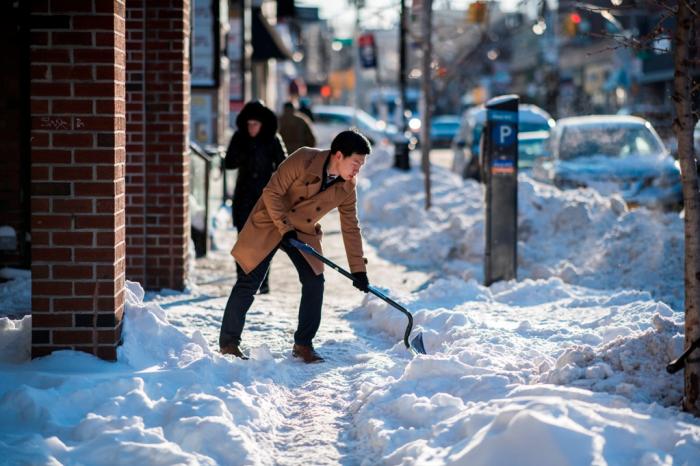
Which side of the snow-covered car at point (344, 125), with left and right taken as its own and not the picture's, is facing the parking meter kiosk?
right

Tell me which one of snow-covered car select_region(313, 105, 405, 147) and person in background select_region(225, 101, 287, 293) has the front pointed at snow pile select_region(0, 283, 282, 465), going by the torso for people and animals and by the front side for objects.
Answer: the person in background

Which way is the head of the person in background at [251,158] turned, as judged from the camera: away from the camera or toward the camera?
toward the camera

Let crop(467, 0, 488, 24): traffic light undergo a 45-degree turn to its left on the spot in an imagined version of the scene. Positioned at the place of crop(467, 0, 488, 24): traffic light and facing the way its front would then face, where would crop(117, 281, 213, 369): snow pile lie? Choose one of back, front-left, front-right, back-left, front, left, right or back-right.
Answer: front-right

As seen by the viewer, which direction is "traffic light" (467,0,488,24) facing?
toward the camera

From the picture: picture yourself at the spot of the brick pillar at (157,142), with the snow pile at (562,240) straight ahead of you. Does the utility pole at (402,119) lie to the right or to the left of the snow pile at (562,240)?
left

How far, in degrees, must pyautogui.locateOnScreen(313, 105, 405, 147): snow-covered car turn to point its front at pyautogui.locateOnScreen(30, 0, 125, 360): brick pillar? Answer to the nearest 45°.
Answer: approximately 90° to its right

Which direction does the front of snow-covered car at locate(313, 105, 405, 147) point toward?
to the viewer's right

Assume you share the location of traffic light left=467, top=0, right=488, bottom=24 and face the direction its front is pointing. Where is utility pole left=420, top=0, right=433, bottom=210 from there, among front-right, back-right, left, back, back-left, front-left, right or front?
front

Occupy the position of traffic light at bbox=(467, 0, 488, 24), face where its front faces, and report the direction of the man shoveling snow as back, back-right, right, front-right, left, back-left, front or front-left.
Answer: front

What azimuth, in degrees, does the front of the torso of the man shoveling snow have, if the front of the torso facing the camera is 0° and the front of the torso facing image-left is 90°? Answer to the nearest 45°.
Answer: approximately 315°

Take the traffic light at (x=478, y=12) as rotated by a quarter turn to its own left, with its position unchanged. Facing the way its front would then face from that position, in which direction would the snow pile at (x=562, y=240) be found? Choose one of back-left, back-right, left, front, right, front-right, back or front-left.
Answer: right
